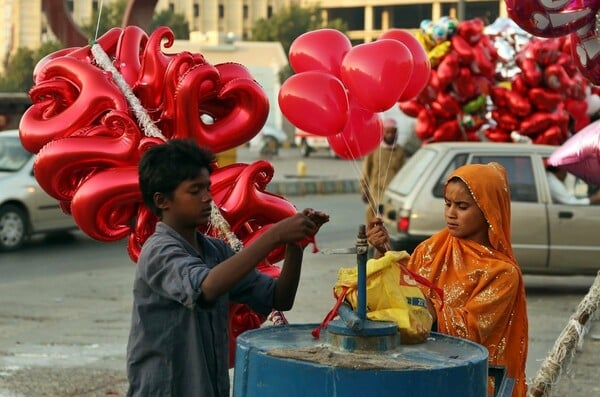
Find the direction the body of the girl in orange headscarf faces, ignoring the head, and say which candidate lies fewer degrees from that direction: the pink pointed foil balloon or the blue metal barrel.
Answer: the blue metal barrel

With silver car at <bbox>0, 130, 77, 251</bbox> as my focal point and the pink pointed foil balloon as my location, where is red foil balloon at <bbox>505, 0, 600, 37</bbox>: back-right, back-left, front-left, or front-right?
back-left

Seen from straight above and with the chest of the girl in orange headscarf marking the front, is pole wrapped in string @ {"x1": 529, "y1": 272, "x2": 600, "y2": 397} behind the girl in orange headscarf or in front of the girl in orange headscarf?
behind

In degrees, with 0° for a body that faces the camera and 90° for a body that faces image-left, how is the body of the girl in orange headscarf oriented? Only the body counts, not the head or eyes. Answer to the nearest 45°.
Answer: approximately 45°

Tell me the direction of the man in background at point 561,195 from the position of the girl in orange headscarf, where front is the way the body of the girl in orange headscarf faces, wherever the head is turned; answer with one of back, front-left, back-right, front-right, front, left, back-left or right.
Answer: back-right

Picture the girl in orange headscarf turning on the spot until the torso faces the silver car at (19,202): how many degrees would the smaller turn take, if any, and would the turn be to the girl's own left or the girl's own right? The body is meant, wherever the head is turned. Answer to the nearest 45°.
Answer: approximately 90° to the girl's own right

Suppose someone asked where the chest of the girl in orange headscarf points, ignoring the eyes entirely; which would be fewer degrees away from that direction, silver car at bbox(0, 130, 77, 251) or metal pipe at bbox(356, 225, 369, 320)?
the metal pipe

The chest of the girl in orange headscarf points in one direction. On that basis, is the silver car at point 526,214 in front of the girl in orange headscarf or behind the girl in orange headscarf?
behind

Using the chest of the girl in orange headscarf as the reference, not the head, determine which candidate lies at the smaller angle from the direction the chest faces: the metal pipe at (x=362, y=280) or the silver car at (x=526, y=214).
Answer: the metal pipe
